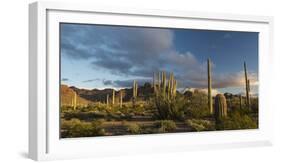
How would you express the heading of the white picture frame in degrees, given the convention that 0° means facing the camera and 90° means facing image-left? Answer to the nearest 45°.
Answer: approximately 315°
